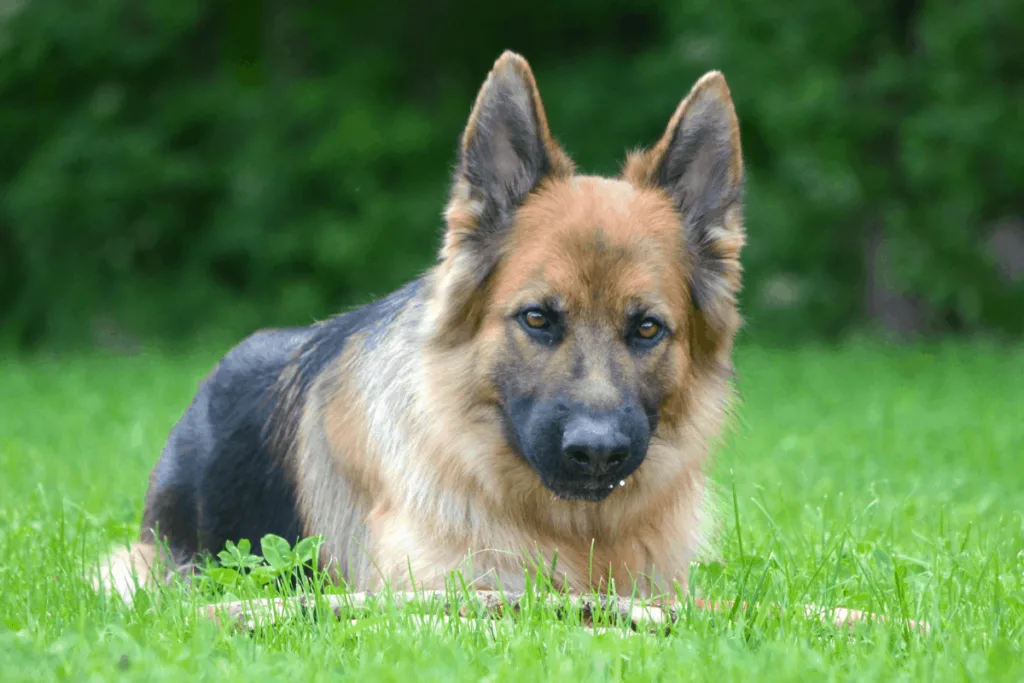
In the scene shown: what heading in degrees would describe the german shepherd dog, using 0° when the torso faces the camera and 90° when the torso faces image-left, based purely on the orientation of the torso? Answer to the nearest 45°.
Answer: approximately 315°
